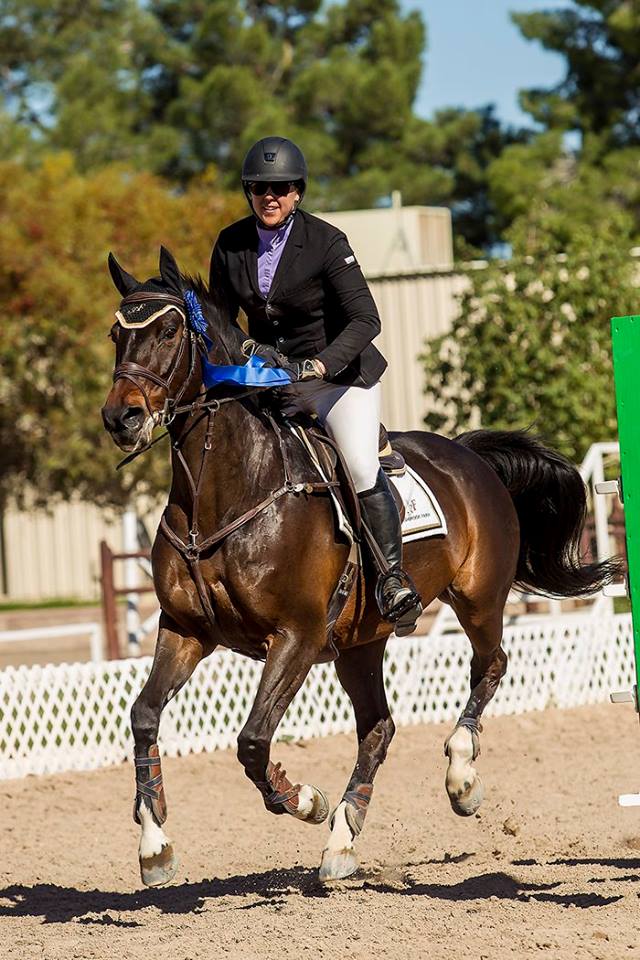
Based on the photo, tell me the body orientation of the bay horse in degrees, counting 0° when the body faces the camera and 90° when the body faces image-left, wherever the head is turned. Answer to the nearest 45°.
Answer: approximately 45°

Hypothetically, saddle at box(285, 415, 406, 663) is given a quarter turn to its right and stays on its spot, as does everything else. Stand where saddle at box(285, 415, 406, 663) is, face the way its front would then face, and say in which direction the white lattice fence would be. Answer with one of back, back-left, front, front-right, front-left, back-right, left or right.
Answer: front-right

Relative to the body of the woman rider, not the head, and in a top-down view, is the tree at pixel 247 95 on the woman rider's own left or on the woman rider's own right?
on the woman rider's own right

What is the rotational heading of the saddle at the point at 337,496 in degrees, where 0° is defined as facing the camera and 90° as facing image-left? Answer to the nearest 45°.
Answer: approximately 45°

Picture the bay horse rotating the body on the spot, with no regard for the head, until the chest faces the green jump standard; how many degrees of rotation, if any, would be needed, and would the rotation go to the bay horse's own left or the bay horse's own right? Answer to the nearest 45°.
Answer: approximately 135° to the bay horse's own left

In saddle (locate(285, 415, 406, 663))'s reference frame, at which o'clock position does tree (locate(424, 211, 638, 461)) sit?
The tree is roughly at 5 o'clock from the saddle.

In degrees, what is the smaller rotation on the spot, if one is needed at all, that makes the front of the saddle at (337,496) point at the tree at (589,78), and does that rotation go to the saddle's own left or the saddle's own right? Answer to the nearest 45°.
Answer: approximately 135° to the saddle's own right

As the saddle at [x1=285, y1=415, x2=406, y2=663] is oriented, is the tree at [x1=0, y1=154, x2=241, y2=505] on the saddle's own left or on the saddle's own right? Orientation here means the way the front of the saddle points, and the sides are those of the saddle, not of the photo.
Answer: on the saddle's own right
